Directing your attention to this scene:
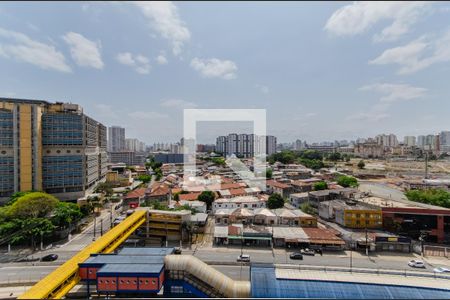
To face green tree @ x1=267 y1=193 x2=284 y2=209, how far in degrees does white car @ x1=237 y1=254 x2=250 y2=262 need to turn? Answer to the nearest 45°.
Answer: approximately 90° to its right

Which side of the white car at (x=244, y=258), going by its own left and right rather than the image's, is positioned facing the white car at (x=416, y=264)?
back

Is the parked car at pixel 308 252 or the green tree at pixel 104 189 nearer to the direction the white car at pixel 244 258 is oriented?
the green tree

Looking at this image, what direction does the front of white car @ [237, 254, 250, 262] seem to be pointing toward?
to the viewer's left
